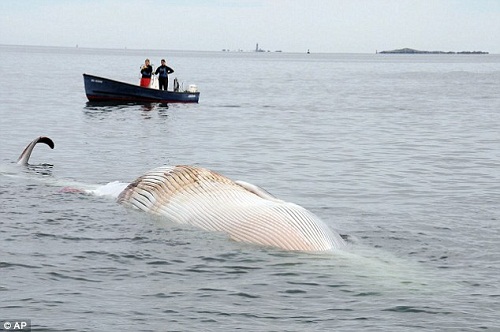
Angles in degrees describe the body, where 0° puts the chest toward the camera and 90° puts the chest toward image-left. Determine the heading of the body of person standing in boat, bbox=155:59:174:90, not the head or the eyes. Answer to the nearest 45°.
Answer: approximately 0°
